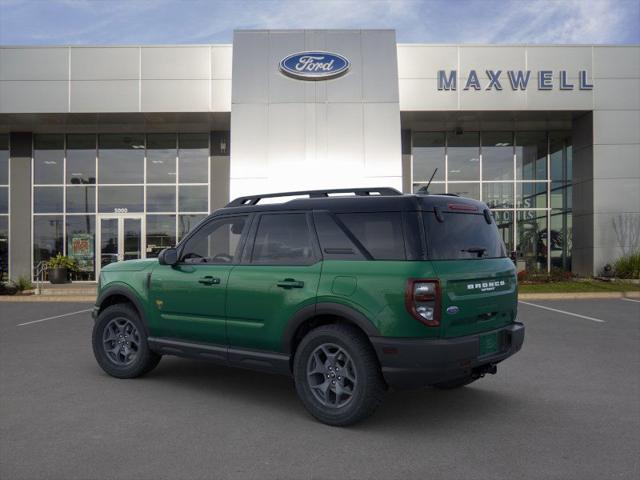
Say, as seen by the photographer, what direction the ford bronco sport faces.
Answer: facing away from the viewer and to the left of the viewer

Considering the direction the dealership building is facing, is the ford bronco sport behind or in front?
in front

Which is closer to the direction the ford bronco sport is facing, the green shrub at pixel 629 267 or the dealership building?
the dealership building

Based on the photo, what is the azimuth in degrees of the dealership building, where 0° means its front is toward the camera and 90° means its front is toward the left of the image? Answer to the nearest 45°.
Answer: approximately 0°

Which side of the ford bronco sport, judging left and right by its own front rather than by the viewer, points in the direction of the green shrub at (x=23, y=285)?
front

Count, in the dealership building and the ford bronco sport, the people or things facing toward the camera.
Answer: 1

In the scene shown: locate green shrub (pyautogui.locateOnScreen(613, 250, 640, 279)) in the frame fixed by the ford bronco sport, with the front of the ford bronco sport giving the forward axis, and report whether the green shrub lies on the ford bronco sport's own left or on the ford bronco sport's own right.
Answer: on the ford bronco sport's own right

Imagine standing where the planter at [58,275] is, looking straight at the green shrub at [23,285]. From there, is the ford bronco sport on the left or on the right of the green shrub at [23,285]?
left

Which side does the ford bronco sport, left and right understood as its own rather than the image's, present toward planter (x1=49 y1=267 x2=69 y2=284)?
front
